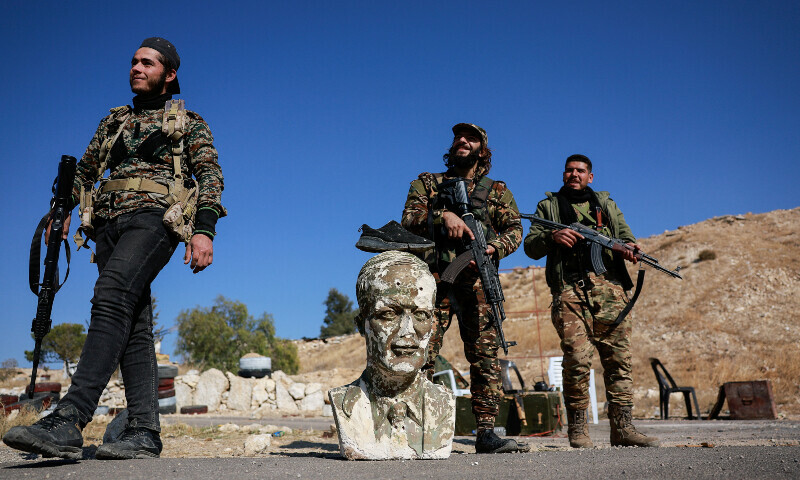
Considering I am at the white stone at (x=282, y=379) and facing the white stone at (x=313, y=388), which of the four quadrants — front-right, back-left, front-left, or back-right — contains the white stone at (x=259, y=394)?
back-right

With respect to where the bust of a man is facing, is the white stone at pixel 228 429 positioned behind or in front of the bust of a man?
behind

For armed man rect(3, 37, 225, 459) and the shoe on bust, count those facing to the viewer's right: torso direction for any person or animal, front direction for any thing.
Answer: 1

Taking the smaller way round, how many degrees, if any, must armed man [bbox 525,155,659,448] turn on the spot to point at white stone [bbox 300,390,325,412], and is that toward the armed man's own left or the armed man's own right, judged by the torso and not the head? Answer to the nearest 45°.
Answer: approximately 135° to the armed man's own right

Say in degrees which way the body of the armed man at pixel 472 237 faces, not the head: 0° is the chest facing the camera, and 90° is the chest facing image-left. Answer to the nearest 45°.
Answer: approximately 0°

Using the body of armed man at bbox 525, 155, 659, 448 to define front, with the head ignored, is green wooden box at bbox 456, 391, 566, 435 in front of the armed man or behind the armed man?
behind
